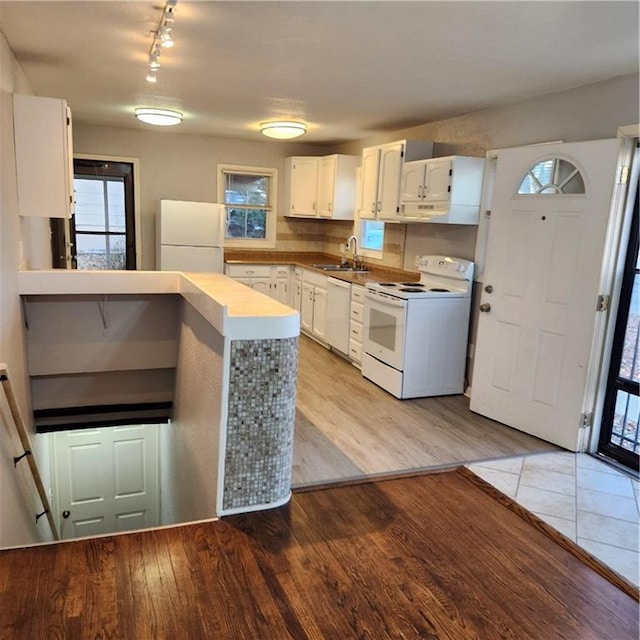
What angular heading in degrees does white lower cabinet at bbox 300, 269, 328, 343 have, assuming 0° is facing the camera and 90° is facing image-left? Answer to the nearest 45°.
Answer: approximately 45°

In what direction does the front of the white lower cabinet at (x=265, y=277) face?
toward the camera

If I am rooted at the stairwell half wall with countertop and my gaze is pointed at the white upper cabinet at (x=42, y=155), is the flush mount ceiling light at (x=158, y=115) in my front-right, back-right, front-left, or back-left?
front-right

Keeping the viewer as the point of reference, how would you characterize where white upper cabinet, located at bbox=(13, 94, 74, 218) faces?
facing to the right of the viewer

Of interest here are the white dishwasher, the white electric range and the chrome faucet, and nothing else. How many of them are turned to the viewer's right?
0

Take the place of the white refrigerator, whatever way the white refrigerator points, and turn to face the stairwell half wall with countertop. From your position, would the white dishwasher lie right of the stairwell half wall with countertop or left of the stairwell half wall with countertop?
left

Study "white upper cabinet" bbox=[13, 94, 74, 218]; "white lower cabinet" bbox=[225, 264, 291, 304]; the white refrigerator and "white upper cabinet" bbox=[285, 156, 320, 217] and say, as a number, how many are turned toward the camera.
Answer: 3

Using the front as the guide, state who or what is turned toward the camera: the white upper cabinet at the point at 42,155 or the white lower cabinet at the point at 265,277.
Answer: the white lower cabinet

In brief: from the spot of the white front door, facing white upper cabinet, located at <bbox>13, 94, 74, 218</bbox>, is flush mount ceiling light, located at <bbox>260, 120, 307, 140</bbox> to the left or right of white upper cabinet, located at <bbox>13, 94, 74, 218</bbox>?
right

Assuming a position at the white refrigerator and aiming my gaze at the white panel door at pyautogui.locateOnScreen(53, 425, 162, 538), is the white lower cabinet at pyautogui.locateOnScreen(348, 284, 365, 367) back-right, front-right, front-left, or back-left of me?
front-left

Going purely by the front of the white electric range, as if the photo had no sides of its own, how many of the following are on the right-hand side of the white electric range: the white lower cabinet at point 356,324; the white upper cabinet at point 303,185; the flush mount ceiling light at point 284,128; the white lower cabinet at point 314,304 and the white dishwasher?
5

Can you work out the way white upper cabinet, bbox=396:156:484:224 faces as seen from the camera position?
facing the viewer and to the left of the viewer

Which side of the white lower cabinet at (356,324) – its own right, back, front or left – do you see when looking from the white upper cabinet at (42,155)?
front

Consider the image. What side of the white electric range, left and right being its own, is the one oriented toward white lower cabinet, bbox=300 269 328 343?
right

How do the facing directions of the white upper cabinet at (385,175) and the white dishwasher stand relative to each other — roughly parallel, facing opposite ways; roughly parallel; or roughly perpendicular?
roughly parallel
